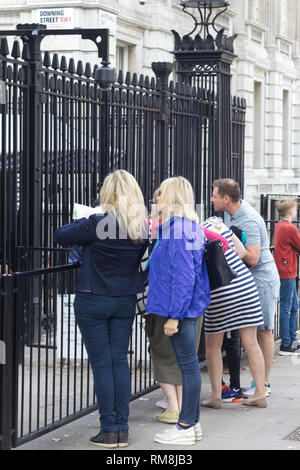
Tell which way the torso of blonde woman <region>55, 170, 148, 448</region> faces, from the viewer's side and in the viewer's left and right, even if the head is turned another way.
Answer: facing away from the viewer and to the left of the viewer

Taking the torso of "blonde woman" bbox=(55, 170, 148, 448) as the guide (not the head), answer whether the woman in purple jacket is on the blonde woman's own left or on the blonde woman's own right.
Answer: on the blonde woman's own right

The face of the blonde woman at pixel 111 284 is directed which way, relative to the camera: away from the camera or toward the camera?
away from the camera

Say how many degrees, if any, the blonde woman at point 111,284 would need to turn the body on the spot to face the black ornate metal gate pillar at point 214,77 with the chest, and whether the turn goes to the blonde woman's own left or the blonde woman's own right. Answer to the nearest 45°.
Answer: approximately 45° to the blonde woman's own right

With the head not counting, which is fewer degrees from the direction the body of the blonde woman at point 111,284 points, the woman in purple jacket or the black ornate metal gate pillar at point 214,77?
the black ornate metal gate pillar
